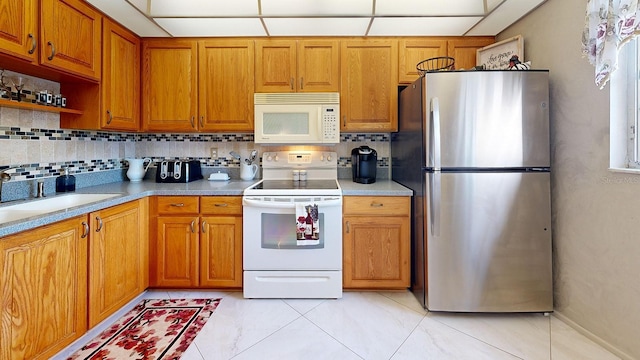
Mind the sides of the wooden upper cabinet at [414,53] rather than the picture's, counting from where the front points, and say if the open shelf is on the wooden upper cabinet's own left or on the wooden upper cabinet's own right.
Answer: on the wooden upper cabinet's own right

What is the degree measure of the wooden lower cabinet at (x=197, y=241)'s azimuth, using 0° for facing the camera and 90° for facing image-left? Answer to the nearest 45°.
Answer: approximately 0°

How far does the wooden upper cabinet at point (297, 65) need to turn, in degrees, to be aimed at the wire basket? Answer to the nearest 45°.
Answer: approximately 90° to its left

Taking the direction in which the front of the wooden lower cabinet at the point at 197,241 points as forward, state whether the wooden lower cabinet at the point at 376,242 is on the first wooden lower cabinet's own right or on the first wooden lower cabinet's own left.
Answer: on the first wooden lower cabinet's own left
